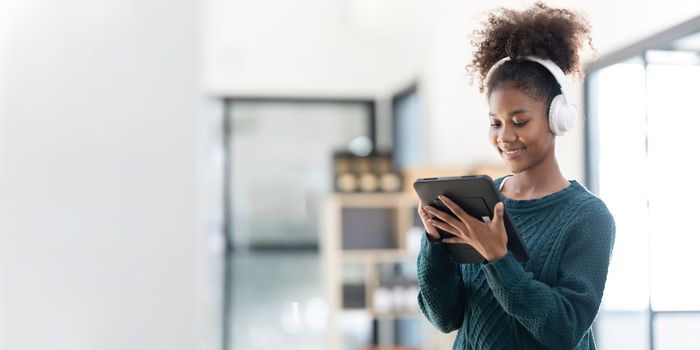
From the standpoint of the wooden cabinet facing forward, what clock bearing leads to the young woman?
The young woman is roughly at 12 o'clock from the wooden cabinet.

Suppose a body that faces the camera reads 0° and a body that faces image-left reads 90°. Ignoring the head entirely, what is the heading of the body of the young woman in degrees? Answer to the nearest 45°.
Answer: approximately 45°

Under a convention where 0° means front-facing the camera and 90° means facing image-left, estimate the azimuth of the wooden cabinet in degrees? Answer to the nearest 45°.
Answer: approximately 0°

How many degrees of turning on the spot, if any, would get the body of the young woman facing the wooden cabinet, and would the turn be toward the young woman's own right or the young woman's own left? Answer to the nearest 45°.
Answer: approximately 135° to the young woman's own right
